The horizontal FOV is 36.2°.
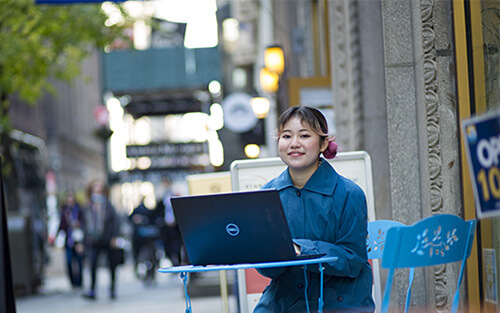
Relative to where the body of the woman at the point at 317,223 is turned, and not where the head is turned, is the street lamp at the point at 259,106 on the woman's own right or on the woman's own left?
on the woman's own right

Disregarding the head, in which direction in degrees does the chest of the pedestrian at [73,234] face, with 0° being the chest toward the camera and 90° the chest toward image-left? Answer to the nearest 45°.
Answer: approximately 0°

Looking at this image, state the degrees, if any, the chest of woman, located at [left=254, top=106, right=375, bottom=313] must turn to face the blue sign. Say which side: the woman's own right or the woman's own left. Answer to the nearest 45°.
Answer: approximately 90° to the woman's own left

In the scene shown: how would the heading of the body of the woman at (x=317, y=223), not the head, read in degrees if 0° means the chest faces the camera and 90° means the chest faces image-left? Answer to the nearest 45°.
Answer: approximately 45°

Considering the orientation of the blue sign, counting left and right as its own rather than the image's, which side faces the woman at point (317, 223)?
right

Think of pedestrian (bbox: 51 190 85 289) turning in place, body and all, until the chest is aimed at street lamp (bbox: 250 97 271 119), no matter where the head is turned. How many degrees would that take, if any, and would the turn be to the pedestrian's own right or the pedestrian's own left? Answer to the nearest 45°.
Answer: approximately 135° to the pedestrian's own left

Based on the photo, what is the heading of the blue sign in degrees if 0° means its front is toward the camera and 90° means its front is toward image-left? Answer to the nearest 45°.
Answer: approximately 45°

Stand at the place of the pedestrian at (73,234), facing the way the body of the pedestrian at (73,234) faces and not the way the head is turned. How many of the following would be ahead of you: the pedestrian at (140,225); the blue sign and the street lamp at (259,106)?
1

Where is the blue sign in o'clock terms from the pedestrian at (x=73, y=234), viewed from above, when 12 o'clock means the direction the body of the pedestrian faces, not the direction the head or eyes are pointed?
The blue sign is roughly at 12 o'clock from the pedestrian.
